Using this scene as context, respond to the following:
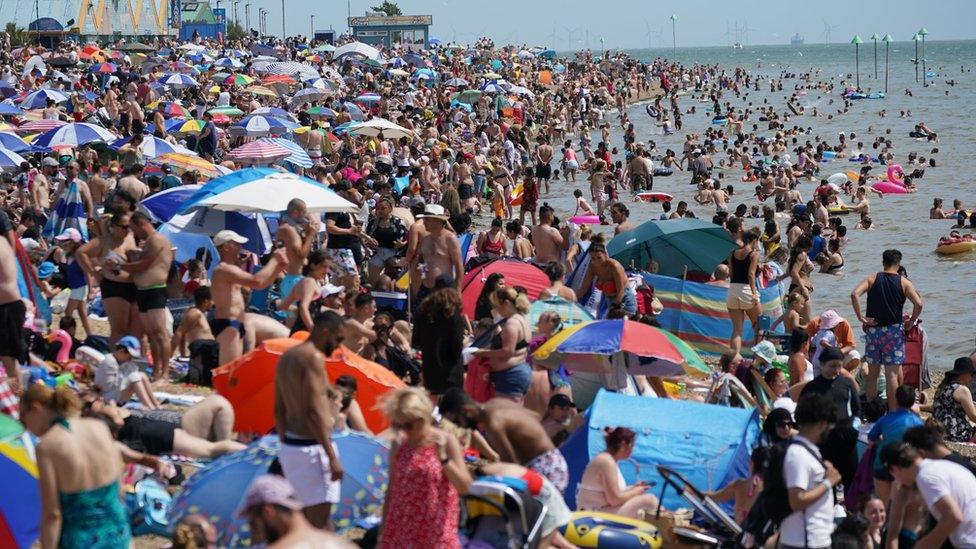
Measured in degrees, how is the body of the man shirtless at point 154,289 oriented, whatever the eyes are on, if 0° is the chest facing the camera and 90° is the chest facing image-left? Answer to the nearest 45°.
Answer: approximately 90°

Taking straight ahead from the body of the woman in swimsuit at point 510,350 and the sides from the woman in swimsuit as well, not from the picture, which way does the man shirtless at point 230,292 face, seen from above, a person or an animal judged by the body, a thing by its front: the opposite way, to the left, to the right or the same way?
the opposite way

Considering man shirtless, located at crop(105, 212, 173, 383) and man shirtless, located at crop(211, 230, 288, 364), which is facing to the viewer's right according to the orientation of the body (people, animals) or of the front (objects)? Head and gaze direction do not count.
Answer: man shirtless, located at crop(211, 230, 288, 364)

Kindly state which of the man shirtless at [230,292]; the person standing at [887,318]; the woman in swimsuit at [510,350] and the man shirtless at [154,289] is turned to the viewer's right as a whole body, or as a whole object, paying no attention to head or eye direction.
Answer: the man shirtless at [230,292]

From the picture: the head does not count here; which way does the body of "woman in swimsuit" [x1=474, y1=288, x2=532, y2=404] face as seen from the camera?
to the viewer's left

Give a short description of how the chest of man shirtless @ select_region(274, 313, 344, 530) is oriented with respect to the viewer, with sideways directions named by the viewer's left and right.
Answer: facing away from the viewer and to the right of the viewer

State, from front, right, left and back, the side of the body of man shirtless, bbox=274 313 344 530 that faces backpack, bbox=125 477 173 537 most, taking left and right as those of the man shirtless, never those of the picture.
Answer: left

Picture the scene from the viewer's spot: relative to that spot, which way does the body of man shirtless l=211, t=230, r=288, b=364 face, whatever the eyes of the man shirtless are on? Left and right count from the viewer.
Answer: facing to the right of the viewer

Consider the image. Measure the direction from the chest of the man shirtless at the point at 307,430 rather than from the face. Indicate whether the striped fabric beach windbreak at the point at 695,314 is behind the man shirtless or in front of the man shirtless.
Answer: in front

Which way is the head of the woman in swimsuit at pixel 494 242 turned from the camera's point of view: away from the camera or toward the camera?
toward the camera

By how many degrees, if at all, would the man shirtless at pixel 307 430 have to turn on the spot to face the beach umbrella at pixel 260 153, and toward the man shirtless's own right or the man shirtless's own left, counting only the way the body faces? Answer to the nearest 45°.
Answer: approximately 45° to the man shirtless's own left

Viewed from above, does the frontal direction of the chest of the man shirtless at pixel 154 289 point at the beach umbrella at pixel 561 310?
no

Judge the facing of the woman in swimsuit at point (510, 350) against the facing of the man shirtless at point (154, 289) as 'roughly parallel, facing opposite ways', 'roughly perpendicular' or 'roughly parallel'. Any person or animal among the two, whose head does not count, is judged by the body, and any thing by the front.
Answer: roughly parallel
